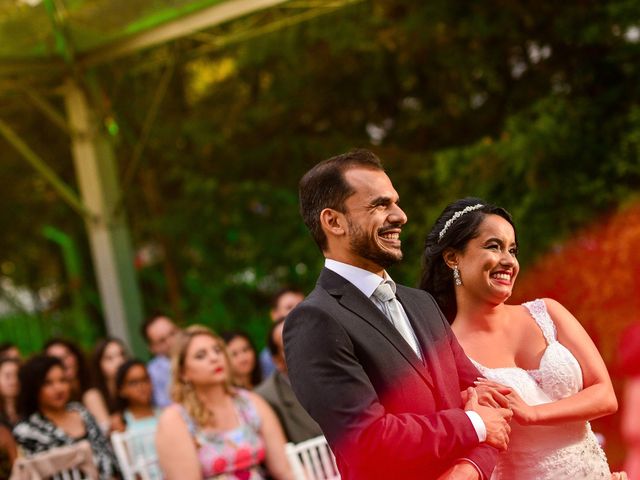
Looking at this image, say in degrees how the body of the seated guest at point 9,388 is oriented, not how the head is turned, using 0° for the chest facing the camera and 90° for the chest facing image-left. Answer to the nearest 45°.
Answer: approximately 315°

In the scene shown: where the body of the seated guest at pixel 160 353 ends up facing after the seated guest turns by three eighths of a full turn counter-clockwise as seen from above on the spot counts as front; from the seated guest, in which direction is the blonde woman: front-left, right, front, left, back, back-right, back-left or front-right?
back

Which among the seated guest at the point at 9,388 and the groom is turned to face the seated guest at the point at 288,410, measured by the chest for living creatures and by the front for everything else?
the seated guest at the point at 9,388

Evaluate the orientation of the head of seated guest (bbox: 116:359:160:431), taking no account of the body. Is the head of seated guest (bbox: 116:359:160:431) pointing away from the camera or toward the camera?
toward the camera

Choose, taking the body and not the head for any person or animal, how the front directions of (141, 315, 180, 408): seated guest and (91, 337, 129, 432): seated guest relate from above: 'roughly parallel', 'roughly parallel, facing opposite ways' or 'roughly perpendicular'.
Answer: roughly parallel

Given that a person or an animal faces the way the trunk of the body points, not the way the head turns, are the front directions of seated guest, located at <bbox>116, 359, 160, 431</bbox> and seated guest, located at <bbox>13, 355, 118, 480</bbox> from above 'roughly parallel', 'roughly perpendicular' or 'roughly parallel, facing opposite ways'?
roughly parallel

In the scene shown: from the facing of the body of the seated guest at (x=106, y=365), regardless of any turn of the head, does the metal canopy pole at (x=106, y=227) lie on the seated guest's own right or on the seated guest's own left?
on the seated guest's own left

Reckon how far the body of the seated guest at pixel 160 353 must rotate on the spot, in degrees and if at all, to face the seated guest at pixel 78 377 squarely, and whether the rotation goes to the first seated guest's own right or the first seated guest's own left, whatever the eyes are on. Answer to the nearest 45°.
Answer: approximately 90° to the first seated guest's own right

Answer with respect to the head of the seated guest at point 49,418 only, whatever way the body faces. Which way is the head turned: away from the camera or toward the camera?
toward the camera

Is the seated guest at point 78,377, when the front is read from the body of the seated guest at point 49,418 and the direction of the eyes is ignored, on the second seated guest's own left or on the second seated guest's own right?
on the second seated guest's own left

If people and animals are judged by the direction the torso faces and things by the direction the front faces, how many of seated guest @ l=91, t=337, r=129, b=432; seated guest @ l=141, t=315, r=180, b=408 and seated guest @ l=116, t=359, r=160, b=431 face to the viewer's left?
0

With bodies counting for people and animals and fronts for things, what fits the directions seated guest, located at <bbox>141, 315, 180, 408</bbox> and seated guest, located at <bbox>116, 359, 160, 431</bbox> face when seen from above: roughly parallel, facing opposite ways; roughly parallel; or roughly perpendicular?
roughly parallel

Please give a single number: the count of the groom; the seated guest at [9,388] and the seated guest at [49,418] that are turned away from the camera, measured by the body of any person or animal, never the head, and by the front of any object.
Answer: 0

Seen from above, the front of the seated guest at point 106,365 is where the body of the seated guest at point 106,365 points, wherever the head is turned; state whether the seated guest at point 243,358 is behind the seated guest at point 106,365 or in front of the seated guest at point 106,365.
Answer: in front

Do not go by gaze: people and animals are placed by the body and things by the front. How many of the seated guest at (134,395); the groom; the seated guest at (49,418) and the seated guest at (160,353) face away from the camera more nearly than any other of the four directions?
0

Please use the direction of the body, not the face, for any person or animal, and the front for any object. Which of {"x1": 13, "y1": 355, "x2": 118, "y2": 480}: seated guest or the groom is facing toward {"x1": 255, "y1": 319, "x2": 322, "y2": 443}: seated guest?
{"x1": 13, "y1": 355, "x2": 118, "y2": 480}: seated guest

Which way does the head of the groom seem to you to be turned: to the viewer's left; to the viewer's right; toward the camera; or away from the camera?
to the viewer's right
